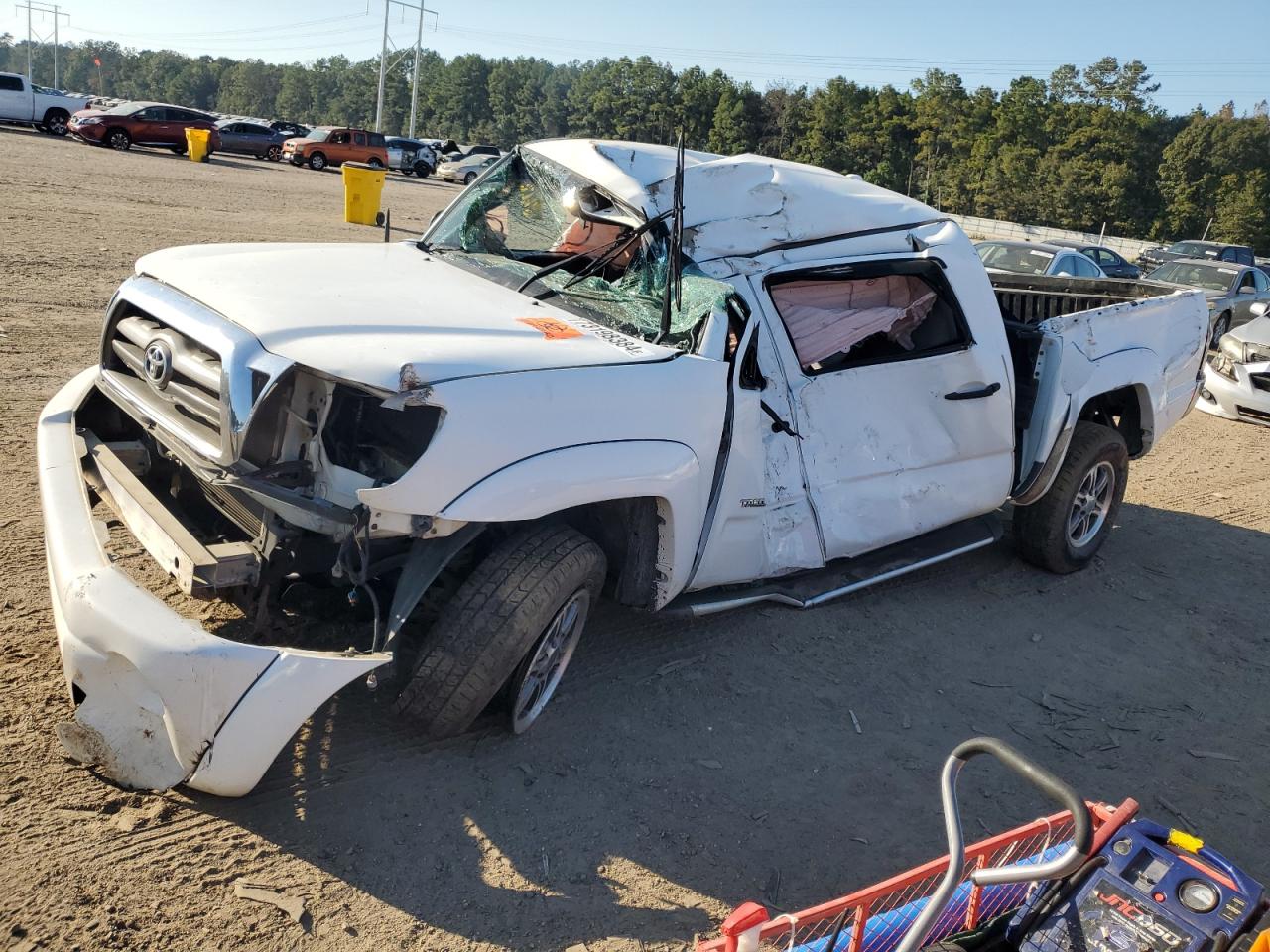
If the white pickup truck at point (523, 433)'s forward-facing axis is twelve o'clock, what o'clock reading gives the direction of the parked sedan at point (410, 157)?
The parked sedan is roughly at 4 o'clock from the white pickup truck.

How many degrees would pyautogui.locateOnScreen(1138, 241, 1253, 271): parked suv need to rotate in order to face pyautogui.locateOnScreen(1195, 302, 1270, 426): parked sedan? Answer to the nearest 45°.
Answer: approximately 45° to its left

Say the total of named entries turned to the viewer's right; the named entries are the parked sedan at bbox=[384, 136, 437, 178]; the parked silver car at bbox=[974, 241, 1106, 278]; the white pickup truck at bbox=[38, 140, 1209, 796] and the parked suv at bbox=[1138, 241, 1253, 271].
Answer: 0

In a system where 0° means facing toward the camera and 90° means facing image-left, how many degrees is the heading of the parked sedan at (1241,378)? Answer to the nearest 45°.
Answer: approximately 45°

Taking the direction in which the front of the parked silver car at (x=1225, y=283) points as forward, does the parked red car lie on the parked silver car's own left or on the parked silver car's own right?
on the parked silver car's own right

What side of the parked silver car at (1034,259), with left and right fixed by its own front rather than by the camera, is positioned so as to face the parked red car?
right

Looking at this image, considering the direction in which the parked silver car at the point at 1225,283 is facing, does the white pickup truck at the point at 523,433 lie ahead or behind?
ahead

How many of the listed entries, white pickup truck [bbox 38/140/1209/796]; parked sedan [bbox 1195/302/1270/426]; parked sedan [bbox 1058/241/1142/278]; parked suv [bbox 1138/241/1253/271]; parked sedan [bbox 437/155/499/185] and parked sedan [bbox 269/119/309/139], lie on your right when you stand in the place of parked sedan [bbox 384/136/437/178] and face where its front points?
1

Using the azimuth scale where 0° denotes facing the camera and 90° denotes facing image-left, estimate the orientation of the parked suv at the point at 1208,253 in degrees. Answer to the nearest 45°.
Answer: approximately 45°

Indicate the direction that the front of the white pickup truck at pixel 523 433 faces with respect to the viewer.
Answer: facing the viewer and to the left of the viewer

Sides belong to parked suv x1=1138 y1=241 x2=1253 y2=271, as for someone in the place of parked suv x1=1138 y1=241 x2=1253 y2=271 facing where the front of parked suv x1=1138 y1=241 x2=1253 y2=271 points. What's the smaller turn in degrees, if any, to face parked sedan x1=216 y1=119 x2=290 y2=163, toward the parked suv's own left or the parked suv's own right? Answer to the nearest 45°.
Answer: approximately 45° to the parked suv's own right
